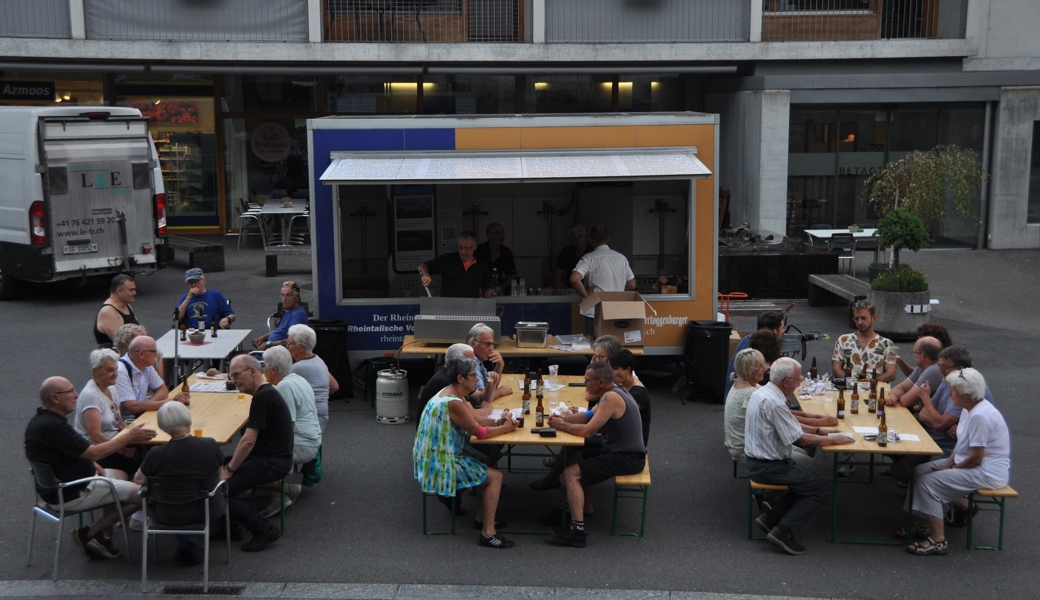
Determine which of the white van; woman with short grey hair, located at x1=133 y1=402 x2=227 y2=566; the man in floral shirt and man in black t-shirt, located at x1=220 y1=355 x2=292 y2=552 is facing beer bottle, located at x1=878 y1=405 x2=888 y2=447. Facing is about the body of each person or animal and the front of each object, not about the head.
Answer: the man in floral shirt

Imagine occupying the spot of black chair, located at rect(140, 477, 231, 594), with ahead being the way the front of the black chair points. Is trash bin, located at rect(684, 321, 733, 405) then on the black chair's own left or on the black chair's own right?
on the black chair's own right

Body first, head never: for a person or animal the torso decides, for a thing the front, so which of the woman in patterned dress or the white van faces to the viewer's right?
the woman in patterned dress

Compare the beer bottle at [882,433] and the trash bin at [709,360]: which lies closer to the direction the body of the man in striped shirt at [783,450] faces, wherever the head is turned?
the beer bottle

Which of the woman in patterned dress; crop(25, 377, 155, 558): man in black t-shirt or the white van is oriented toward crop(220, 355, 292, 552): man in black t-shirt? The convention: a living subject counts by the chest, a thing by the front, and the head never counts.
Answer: crop(25, 377, 155, 558): man in black t-shirt

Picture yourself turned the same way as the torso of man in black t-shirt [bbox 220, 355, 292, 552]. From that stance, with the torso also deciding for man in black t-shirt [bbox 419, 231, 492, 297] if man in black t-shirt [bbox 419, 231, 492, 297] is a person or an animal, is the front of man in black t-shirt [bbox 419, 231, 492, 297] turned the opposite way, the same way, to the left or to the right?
to the left

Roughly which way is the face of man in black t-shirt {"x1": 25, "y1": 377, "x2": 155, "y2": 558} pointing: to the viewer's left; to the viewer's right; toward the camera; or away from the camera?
to the viewer's right

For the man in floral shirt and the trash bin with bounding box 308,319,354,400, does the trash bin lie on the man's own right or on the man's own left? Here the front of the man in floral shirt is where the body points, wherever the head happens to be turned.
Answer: on the man's own right

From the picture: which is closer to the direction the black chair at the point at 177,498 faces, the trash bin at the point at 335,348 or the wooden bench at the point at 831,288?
the trash bin

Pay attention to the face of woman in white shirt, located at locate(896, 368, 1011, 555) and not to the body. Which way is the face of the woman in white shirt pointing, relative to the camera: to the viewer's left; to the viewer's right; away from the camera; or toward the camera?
to the viewer's left

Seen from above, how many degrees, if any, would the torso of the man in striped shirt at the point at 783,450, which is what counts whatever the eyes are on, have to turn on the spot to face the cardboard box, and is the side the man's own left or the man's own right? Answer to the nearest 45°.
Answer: approximately 135° to the man's own left

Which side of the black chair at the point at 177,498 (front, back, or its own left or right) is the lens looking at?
back

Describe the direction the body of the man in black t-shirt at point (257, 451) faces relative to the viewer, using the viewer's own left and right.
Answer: facing to the left of the viewer

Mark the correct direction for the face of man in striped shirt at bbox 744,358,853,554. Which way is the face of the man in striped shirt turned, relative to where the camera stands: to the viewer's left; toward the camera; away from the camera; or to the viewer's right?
to the viewer's right

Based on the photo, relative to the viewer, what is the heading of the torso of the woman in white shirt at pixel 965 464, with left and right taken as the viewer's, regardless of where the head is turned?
facing to the left of the viewer
